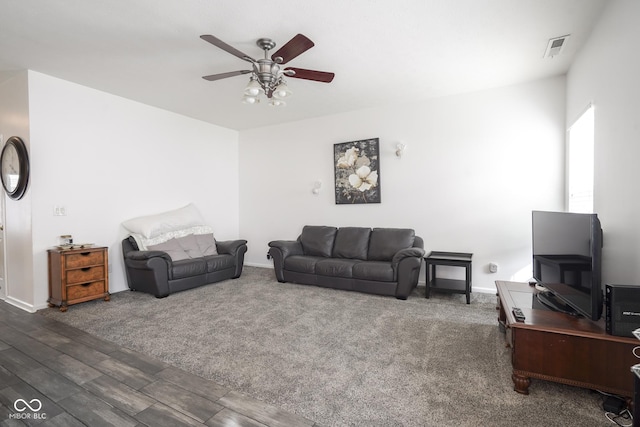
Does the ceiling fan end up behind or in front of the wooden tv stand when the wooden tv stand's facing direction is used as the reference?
in front

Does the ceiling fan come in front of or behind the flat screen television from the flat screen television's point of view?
in front

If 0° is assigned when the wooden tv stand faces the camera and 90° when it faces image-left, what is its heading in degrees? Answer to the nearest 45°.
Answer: approximately 90°

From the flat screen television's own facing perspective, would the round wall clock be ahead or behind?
ahead

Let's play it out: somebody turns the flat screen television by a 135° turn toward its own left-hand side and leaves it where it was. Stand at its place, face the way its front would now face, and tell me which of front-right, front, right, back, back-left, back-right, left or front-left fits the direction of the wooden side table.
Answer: back-left

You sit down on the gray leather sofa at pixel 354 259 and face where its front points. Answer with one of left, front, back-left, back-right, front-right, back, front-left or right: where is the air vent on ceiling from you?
left

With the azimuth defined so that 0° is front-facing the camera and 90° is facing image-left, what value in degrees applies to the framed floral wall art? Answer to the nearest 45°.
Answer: approximately 45°

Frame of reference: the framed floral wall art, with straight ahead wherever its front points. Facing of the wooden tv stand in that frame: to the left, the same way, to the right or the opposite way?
to the right

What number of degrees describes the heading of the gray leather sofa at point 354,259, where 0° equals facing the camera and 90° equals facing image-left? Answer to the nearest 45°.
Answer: approximately 45°

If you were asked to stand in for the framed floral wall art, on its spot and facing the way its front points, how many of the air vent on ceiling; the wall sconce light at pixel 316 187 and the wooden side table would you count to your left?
2

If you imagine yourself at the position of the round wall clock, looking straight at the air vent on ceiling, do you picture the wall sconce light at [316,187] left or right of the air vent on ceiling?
left

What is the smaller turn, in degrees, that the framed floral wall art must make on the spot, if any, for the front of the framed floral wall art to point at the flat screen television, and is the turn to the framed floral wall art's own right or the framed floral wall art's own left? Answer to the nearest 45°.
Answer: approximately 90° to the framed floral wall art's own left
